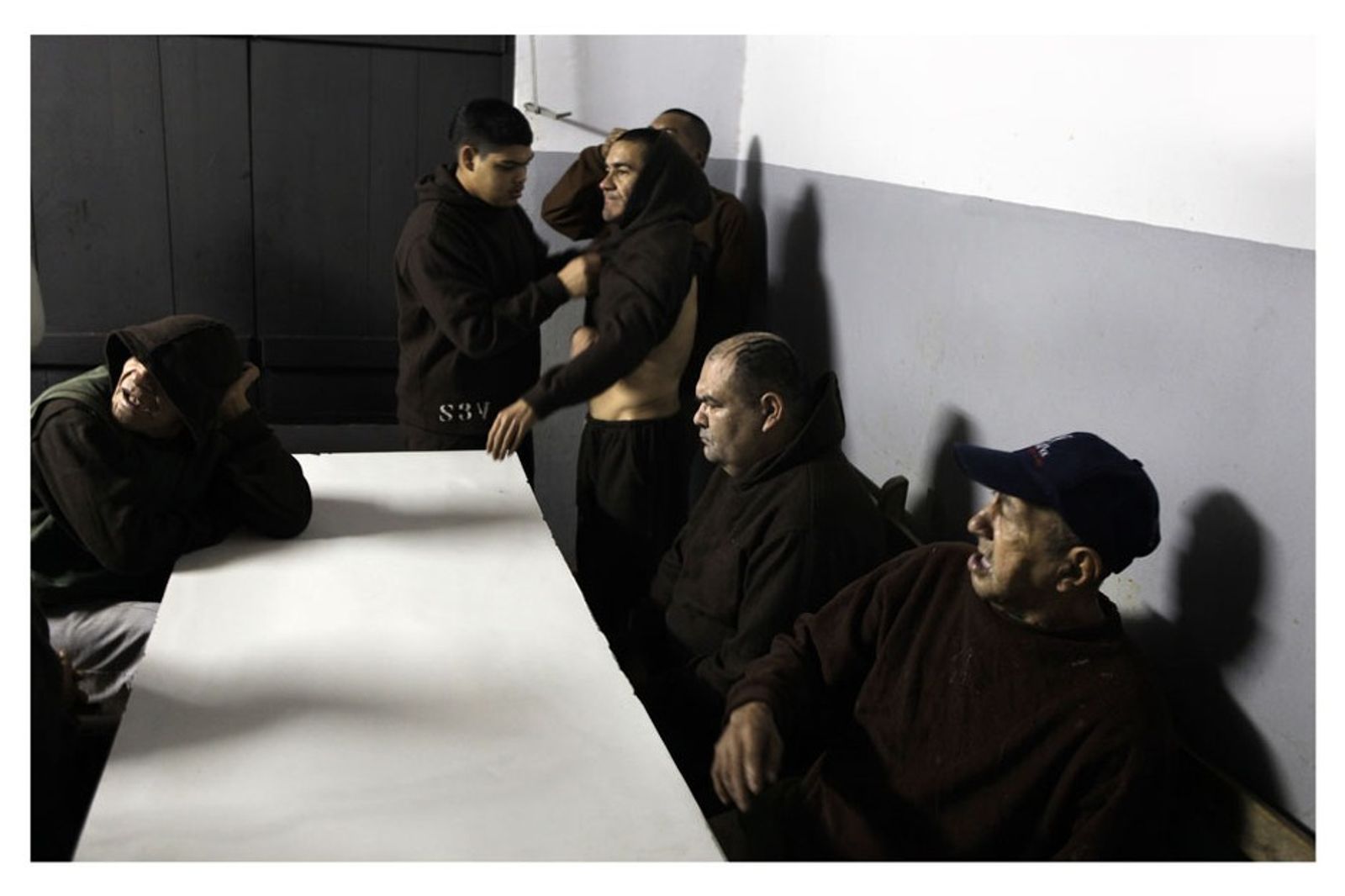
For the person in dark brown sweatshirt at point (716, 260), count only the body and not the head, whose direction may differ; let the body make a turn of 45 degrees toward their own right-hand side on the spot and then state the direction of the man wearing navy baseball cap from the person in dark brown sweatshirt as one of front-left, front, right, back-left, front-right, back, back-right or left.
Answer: left

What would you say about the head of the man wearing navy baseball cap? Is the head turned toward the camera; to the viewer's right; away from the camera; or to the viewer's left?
to the viewer's left

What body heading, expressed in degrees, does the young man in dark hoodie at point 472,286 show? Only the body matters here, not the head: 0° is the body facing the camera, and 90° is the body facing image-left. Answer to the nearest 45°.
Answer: approximately 315°

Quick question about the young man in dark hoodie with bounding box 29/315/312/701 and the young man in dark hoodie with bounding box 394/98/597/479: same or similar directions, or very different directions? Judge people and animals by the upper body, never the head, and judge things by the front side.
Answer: same or similar directions

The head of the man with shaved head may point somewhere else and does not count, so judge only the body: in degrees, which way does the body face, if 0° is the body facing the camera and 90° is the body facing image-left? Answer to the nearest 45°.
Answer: approximately 45°

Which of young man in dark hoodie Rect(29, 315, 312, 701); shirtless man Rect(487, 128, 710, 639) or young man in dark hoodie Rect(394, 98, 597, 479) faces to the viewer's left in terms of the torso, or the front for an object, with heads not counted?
the shirtless man

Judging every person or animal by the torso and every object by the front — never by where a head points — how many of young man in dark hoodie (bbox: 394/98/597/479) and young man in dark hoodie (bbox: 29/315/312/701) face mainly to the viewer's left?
0

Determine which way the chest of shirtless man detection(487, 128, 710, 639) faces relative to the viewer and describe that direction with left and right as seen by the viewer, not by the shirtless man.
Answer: facing to the left of the viewer

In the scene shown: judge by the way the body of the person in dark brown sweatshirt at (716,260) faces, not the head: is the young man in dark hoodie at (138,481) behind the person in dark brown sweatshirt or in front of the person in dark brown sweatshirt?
in front

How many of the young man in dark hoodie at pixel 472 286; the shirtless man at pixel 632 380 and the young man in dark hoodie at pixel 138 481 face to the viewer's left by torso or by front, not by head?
1

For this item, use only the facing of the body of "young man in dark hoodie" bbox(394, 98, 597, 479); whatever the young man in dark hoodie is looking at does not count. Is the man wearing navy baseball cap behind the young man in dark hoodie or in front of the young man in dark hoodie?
in front

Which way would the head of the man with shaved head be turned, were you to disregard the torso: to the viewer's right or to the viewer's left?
to the viewer's left

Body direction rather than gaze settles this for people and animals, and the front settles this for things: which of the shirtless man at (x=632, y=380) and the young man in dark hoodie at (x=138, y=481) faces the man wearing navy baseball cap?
the young man in dark hoodie

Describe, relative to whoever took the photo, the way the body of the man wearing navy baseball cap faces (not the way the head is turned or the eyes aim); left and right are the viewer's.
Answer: facing the viewer and to the left of the viewer

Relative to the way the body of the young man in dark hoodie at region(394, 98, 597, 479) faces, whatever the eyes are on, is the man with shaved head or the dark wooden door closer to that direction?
the man with shaved head
